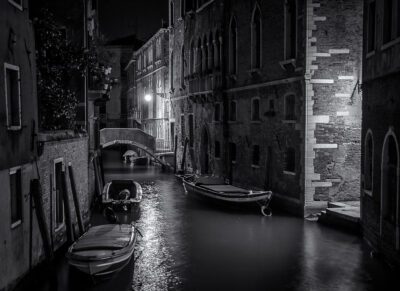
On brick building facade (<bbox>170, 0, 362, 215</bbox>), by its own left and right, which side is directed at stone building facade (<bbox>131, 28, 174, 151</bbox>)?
right

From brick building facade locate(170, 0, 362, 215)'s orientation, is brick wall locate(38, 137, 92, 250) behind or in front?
in front

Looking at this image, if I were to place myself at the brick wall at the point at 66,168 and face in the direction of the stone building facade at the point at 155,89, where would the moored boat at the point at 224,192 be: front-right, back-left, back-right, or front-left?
front-right

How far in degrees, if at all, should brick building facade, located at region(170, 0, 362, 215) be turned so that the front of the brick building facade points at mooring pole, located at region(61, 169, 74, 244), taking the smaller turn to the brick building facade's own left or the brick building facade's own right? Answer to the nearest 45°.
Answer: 0° — it already faces it

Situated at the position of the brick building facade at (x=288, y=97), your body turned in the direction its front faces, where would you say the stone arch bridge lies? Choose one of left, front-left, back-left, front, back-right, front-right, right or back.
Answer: right

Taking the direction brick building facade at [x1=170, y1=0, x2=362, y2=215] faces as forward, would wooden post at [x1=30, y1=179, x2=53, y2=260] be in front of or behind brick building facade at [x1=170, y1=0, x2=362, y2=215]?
in front

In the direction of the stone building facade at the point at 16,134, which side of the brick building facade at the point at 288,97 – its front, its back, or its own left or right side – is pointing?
front

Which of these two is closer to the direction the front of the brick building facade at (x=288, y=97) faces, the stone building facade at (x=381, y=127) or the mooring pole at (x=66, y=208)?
the mooring pole

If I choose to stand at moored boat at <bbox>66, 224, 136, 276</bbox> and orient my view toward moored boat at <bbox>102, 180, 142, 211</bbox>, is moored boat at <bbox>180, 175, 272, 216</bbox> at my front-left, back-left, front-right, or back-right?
front-right
